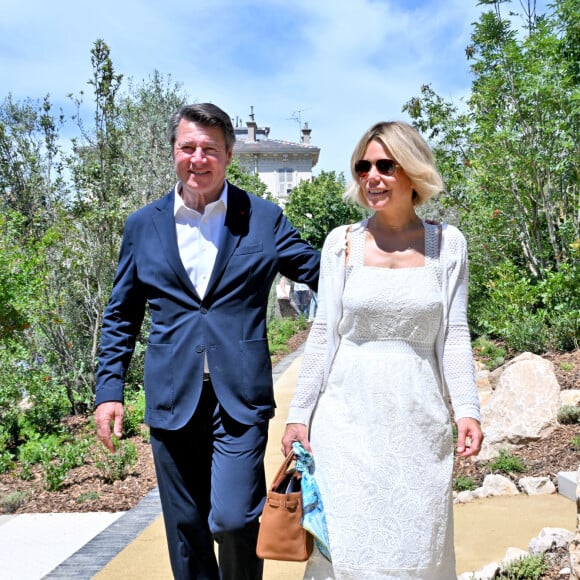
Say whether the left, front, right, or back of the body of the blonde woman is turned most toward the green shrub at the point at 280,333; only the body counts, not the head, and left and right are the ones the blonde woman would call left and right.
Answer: back

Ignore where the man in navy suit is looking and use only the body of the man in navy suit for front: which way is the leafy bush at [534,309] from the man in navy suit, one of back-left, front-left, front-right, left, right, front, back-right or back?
back-left

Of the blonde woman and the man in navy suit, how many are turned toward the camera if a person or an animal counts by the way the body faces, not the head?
2

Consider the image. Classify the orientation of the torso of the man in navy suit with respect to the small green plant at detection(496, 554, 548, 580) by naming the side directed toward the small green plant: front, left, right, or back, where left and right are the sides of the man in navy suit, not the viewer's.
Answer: left

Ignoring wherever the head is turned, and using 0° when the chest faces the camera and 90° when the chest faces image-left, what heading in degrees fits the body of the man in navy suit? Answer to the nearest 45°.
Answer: approximately 0°

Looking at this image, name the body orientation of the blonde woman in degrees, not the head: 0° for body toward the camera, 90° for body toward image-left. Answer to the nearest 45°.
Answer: approximately 0°

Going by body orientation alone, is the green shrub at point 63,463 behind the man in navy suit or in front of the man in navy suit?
behind

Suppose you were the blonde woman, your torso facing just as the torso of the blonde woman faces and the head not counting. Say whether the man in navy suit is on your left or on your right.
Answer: on your right
